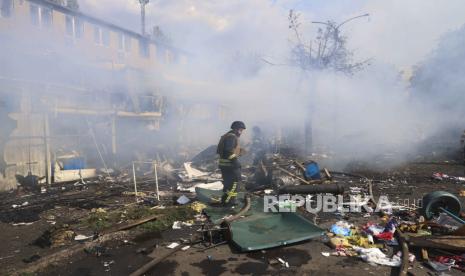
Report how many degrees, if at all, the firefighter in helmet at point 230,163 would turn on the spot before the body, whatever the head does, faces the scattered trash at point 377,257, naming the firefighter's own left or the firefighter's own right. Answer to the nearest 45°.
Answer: approximately 45° to the firefighter's own right

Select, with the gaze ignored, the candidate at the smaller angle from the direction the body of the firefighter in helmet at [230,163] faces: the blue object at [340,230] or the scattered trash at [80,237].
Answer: the blue object

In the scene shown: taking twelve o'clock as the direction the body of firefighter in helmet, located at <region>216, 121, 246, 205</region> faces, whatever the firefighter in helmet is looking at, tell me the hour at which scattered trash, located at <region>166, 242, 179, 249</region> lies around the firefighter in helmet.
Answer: The scattered trash is roughly at 4 o'clock from the firefighter in helmet.

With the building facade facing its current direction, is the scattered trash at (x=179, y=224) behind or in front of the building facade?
in front

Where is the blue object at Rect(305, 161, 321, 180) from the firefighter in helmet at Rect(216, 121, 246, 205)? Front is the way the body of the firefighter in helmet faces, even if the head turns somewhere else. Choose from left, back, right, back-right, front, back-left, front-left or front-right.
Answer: front-left

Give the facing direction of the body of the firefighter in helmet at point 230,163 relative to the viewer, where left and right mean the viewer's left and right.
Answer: facing to the right of the viewer

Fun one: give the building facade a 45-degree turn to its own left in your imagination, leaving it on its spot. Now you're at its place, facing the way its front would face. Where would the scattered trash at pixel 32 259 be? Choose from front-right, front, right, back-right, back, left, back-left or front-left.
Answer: right

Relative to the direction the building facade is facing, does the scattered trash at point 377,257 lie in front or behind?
in front

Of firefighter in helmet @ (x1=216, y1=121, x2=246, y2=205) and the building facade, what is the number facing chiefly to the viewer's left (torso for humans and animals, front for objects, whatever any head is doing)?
0

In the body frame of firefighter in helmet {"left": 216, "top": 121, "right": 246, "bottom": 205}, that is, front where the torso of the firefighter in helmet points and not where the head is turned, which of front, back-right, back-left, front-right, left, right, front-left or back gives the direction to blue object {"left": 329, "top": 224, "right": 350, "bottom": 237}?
front-right

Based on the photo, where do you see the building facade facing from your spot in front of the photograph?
facing the viewer and to the right of the viewer

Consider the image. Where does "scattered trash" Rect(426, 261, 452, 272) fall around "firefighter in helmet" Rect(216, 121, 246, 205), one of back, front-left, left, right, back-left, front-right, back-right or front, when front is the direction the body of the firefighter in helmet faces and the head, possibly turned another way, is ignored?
front-right

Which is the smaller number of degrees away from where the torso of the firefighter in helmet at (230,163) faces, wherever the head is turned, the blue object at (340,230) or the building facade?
the blue object

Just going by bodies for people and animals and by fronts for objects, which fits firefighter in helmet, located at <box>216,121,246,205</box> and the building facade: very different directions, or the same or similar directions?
same or similar directions

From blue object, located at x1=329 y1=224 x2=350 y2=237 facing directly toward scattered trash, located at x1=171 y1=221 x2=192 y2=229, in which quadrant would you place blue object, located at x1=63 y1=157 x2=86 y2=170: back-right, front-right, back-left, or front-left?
front-right
